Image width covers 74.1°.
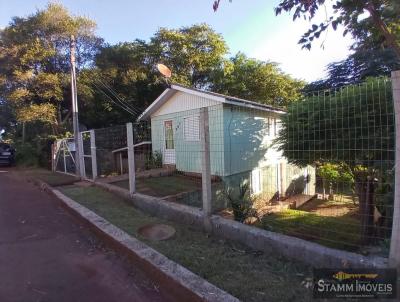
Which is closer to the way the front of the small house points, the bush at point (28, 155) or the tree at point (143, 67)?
the bush

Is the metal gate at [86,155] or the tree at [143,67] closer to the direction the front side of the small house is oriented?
the metal gate

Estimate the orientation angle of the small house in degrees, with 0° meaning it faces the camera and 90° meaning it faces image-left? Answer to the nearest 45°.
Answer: approximately 45°

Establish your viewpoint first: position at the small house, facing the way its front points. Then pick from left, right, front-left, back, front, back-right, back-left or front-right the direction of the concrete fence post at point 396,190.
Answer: front-left

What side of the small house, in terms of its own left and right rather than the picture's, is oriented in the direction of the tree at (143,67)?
right
